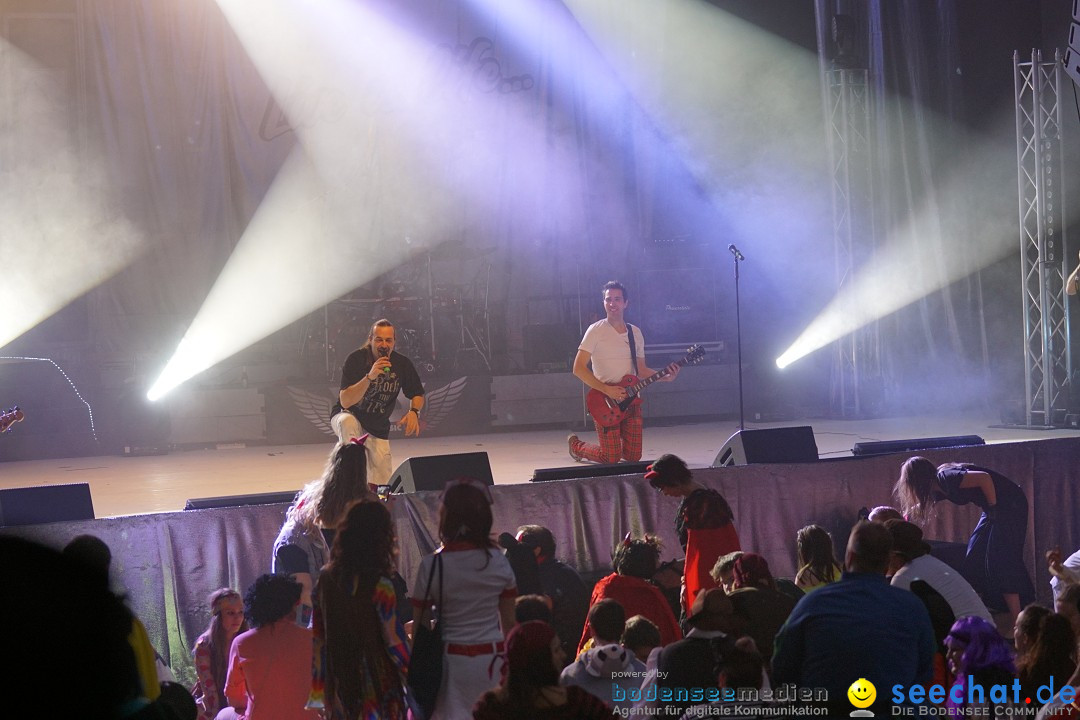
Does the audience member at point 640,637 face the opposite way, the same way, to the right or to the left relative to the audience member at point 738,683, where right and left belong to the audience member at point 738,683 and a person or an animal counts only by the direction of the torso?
the same way

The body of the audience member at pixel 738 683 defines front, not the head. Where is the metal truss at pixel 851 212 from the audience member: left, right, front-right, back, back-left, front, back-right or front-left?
front

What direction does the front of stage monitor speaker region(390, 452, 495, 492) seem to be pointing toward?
away from the camera

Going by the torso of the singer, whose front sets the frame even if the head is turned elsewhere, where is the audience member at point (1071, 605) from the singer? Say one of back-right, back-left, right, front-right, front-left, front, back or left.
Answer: front-left

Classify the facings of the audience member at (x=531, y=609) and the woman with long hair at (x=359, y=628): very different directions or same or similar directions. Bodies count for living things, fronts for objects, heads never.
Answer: same or similar directions

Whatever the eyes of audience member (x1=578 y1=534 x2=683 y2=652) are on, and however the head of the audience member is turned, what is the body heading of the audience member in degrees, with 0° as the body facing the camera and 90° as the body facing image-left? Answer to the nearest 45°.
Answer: approximately 180°

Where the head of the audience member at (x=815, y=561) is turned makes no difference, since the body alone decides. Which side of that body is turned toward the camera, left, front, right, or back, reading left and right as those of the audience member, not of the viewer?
back

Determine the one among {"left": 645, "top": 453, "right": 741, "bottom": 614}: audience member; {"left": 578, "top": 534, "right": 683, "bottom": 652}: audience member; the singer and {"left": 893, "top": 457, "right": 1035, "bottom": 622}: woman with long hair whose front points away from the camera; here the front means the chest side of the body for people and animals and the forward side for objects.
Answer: {"left": 578, "top": 534, "right": 683, "bottom": 652}: audience member

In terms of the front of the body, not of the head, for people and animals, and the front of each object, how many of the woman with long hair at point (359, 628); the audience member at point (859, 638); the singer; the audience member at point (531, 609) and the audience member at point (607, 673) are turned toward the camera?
1

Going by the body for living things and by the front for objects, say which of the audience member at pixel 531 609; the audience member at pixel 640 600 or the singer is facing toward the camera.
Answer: the singer

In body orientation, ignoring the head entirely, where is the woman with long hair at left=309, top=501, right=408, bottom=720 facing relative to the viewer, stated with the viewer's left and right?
facing away from the viewer

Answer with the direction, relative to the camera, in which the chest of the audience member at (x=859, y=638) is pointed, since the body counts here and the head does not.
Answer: away from the camera

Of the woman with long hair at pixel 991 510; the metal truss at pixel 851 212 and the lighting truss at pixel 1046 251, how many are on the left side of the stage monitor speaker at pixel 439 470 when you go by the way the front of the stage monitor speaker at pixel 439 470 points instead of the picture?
0

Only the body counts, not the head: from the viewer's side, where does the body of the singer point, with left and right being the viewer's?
facing the viewer

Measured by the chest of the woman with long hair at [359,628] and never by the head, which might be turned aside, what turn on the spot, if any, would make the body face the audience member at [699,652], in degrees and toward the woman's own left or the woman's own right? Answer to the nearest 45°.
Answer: approximately 90° to the woman's own right

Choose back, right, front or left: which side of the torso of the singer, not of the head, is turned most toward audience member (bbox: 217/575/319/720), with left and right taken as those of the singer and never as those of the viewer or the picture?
front

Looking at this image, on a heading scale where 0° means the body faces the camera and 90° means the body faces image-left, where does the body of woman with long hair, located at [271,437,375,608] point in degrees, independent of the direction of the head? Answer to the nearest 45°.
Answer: approximately 225°

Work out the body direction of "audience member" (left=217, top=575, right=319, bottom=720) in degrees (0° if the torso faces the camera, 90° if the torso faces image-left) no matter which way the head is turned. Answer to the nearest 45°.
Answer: approximately 180°
